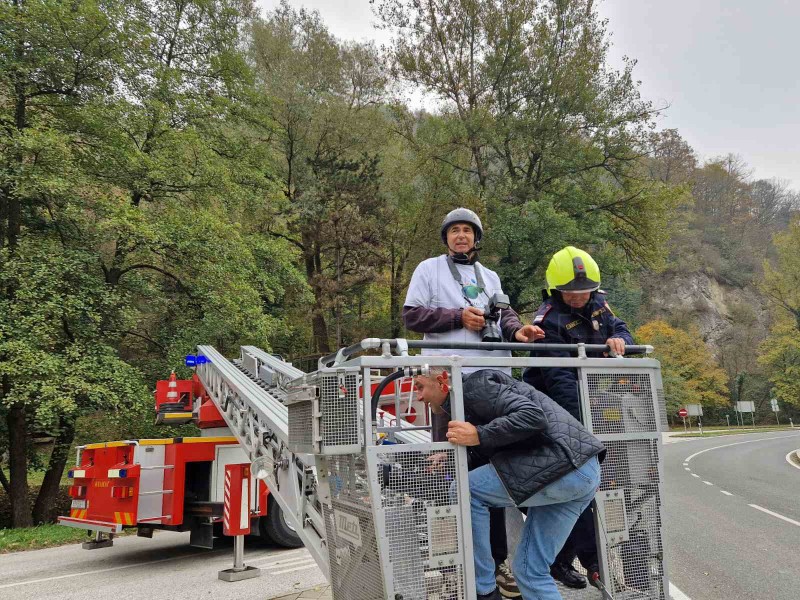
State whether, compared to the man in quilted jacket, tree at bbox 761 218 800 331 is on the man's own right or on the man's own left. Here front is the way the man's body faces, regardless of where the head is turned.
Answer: on the man's own right

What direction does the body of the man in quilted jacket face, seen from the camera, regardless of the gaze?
to the viewer's left

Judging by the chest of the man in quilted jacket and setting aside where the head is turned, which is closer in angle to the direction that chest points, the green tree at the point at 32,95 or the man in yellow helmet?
the green tree

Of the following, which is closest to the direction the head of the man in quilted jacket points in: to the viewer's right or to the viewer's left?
to the viewer's left

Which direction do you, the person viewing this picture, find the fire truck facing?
facing away from the viewer and to the right of the viewer
